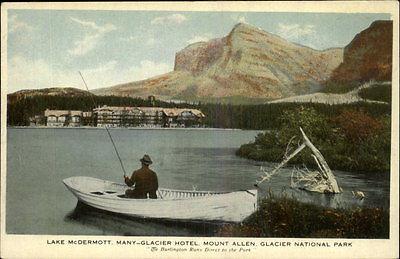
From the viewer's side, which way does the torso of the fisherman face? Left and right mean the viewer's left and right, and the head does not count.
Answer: facing away from the viewer and to the left of the viewer
